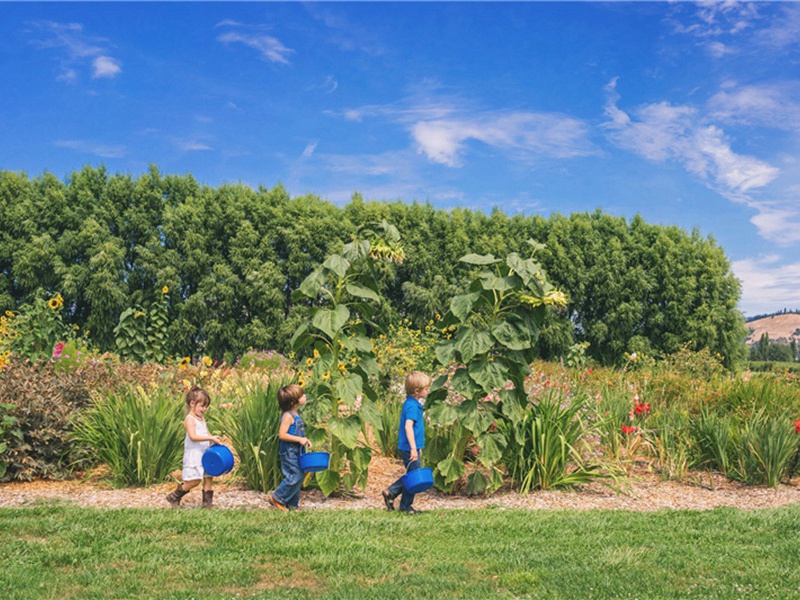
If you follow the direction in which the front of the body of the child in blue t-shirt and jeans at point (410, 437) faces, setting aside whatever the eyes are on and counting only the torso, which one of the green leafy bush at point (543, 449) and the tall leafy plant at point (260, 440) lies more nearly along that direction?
the green leafy bush

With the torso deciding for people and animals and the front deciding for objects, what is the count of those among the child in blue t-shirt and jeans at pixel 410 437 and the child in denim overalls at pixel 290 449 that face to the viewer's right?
2

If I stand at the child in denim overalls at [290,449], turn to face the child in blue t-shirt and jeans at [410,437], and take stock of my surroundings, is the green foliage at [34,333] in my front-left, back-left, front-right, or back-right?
back-left

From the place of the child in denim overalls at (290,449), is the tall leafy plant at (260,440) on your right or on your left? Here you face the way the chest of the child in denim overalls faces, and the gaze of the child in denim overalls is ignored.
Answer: on your left

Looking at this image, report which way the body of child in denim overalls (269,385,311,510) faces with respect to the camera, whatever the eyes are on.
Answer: to the viewer's right

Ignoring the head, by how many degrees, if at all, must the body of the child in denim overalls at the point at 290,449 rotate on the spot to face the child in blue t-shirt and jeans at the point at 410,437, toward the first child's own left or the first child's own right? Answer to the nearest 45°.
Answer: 0° — they already face them

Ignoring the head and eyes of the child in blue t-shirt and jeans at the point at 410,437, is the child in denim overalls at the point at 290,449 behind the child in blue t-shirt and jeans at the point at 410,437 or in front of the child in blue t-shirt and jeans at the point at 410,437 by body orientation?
behind

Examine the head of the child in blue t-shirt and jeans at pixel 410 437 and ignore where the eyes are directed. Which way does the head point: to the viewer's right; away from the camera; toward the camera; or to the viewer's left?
to the viewer's right

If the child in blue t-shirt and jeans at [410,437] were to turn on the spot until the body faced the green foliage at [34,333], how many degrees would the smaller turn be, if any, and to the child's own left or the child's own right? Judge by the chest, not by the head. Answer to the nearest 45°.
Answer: approximately 135° to the child's own left

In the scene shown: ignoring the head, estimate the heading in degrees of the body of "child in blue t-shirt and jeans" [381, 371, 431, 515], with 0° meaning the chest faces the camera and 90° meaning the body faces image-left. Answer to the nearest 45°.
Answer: approximately 270°

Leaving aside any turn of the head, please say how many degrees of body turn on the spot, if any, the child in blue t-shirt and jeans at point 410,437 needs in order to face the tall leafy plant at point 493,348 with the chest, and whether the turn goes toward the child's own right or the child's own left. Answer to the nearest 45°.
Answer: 0° — they already face it

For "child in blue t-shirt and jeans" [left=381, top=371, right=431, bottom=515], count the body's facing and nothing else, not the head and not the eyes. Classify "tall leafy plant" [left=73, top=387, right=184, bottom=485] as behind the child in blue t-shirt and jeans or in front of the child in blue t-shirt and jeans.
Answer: behind
